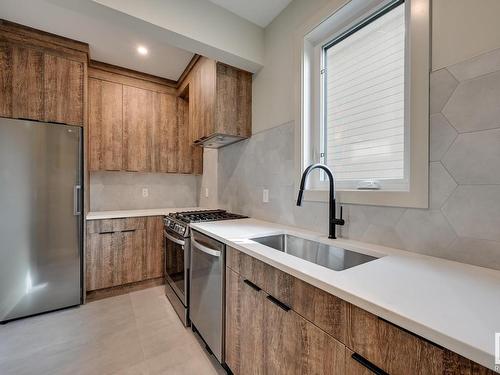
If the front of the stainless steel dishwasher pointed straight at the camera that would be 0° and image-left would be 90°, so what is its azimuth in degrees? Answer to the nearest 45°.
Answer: approximately 45°

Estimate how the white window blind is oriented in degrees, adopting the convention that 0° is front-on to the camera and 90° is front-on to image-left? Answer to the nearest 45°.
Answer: approximately 45°

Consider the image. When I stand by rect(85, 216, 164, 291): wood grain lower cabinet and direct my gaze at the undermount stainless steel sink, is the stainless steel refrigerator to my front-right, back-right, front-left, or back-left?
back-right

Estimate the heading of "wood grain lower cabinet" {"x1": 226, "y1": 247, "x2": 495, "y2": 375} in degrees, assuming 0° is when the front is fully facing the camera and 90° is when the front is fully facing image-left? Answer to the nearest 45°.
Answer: approximately 45°
